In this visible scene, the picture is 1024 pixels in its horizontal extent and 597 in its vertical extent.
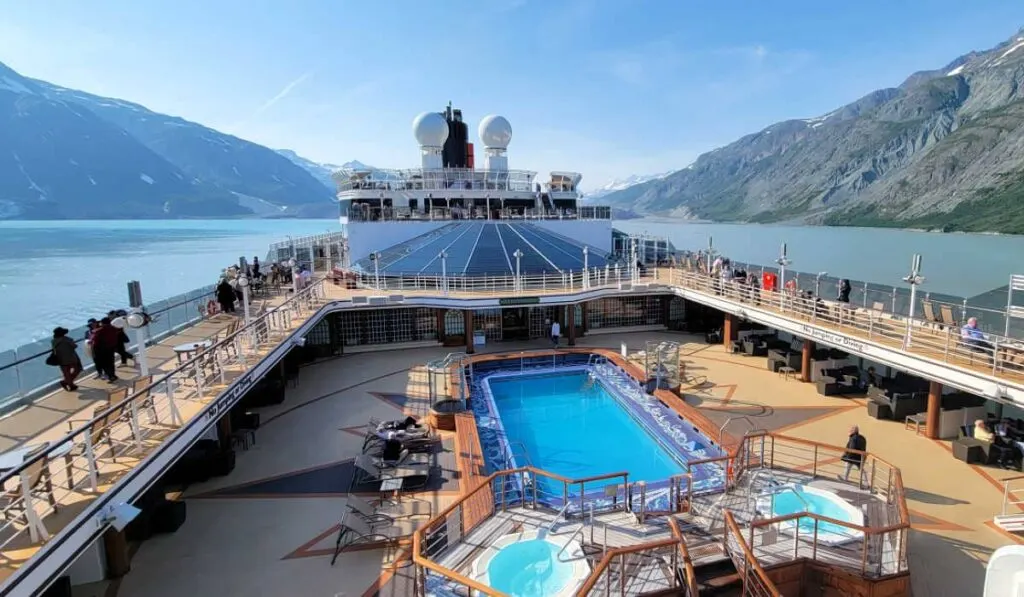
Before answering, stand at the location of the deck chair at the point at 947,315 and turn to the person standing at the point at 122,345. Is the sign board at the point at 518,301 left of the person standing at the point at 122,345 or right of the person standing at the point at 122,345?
right

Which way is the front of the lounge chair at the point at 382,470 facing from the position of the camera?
facing to the right of the viewer

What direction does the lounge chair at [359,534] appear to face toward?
to the viewer's right

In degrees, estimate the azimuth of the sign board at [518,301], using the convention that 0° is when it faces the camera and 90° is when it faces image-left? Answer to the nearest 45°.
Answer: approximately 0°

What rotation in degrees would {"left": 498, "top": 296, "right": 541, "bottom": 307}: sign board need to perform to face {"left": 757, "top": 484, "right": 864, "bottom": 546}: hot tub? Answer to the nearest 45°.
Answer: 0° — it already faces it
